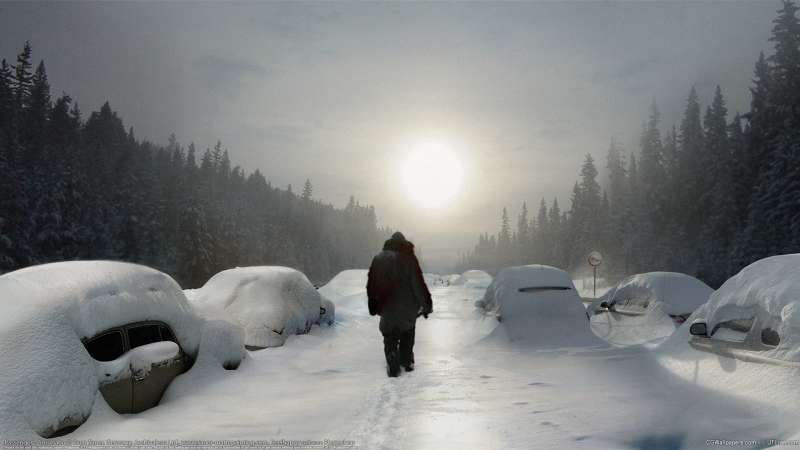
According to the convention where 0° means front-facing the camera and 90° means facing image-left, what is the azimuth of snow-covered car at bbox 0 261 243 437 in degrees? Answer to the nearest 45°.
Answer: approximately 225°

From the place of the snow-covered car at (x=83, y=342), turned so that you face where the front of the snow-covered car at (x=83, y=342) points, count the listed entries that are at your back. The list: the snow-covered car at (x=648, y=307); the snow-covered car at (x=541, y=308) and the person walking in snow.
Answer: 0

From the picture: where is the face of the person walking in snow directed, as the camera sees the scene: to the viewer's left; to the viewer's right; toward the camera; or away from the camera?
away from the camera

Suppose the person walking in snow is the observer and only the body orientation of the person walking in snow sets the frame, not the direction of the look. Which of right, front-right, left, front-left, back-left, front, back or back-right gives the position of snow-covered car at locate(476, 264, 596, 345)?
front-right

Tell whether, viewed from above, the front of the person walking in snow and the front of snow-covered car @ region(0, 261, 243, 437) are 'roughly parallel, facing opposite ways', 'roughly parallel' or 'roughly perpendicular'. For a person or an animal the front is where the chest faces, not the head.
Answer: roughly parallel

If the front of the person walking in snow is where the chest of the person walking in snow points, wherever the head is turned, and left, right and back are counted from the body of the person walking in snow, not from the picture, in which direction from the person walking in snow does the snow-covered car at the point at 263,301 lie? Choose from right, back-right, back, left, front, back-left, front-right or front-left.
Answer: front-left

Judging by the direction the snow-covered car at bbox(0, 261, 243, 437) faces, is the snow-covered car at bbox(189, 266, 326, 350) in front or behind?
in front

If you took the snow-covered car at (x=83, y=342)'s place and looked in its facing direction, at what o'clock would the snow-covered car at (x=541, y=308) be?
the snow-covered car at (x=541, y=308) is roughly at 1 o'clock from the snow-covered car at (x=83, y=342).

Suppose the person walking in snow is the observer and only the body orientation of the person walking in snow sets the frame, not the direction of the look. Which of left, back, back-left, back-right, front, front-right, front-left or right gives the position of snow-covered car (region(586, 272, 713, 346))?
front-right

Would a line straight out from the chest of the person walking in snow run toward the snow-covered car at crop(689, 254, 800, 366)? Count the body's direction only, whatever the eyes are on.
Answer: no

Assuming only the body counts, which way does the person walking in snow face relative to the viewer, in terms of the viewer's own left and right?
facing away from the viewer

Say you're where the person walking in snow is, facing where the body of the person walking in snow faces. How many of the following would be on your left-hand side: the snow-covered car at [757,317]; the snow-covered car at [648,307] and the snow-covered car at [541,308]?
0

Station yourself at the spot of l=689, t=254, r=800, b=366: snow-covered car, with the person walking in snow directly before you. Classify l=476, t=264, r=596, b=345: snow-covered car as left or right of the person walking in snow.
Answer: right

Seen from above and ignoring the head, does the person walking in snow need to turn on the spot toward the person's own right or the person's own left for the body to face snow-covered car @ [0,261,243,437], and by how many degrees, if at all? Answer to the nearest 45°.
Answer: approximately 135° to the person's own left
